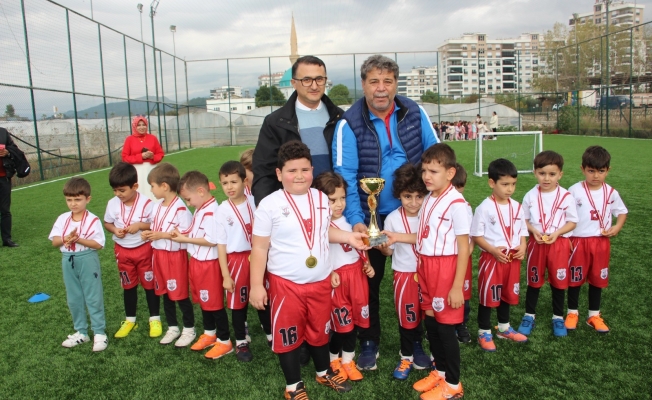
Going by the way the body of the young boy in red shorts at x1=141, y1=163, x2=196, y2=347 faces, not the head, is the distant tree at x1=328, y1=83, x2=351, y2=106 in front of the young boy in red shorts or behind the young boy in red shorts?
behind

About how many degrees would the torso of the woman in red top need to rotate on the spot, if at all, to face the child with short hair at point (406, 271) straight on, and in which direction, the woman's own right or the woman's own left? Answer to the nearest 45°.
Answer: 0° — they already face them

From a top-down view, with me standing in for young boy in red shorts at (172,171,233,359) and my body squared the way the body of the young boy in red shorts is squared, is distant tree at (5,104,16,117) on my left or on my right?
on my right

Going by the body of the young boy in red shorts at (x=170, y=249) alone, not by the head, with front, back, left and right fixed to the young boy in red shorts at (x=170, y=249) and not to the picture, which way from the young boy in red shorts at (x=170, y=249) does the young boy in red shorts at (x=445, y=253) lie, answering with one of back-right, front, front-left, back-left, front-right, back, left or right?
left

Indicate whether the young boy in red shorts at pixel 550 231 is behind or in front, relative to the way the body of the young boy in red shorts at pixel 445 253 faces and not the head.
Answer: behind

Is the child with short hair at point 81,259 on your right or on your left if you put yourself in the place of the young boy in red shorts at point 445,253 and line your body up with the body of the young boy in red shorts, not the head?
on your right

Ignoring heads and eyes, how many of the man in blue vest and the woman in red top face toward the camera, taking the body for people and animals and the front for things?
2

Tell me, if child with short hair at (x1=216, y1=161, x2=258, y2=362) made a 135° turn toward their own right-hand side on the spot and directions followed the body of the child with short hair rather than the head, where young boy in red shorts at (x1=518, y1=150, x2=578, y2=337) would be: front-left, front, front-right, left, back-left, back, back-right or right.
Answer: back
